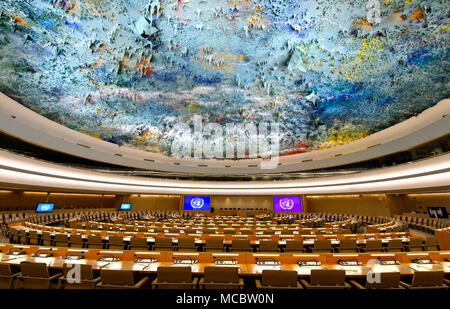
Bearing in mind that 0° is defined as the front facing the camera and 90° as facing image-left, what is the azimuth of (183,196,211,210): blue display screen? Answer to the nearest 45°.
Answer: approximately 0°

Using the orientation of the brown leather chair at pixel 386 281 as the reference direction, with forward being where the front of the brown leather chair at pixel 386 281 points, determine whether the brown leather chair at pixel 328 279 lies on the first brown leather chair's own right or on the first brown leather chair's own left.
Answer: on the first brown leather chair's own left

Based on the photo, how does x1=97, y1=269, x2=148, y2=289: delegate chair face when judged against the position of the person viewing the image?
facing away from the viewer and to the right of the viewer

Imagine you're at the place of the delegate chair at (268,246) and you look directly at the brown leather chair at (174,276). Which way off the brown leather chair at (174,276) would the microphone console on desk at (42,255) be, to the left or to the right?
right
